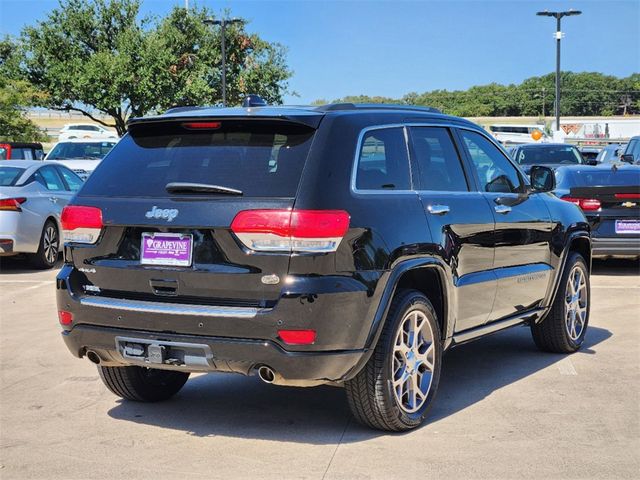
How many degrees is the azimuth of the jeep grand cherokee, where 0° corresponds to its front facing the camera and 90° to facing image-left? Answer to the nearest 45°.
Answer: approximately 225°

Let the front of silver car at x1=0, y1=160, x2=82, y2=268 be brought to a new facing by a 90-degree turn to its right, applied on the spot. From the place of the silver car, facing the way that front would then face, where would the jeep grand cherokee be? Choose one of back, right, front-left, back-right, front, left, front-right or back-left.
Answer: front-right

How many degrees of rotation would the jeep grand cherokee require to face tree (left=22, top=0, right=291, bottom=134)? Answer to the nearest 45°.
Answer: approximately 45° to its left

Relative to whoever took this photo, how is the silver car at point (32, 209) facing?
facing away from the viewer and to the right of the viewer

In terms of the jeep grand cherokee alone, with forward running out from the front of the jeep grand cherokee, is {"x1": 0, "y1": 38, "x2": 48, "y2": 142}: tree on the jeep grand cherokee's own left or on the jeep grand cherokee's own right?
on the jeep grand cherokee's own left
